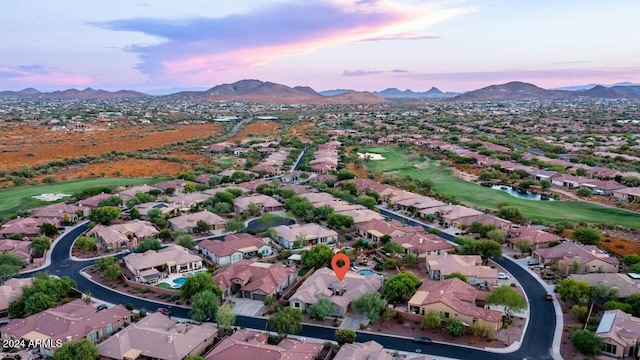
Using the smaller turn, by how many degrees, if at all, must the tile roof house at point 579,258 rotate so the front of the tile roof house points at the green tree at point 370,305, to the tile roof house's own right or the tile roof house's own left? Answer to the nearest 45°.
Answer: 0° — it already faces it

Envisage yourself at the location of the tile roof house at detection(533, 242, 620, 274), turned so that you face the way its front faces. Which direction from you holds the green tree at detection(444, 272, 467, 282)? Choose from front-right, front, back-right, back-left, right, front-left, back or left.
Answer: front

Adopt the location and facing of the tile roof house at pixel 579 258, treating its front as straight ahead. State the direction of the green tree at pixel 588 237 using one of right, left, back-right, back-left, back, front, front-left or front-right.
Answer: back-right

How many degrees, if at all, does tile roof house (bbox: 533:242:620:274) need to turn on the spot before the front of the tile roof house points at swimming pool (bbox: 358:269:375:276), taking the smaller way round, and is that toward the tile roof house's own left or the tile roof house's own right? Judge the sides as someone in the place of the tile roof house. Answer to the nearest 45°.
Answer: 0° — it already faces it

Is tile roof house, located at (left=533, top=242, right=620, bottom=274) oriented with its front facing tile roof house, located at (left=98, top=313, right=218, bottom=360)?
yes

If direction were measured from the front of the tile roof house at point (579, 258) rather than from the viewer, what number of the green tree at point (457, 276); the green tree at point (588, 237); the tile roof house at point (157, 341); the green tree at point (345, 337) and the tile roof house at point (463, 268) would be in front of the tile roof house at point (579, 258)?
4

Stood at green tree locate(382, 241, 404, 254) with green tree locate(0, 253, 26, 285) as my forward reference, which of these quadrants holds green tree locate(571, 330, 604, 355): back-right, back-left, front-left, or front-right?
back-left

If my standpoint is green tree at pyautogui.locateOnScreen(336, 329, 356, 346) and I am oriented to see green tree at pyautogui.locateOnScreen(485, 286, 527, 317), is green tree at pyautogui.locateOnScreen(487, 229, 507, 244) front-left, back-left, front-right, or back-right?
front-left

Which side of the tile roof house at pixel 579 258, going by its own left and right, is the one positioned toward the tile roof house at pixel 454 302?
front

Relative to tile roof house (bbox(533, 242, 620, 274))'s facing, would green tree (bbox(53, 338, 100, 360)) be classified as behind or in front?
in front

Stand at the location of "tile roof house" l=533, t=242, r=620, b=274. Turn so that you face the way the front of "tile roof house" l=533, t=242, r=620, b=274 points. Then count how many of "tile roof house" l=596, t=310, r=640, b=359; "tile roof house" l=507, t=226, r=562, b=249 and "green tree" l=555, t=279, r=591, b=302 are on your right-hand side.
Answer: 1

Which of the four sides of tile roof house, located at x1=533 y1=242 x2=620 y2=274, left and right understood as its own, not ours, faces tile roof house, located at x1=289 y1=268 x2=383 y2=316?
front

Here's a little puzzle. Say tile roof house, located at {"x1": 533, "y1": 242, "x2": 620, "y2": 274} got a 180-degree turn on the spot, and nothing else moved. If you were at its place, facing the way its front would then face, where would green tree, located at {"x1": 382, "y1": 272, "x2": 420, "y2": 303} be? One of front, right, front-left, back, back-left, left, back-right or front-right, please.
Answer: back

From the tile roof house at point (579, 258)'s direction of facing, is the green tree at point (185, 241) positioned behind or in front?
in front

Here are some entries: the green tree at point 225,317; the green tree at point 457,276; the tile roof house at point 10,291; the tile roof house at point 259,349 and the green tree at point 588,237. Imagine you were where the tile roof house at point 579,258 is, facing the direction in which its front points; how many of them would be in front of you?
4

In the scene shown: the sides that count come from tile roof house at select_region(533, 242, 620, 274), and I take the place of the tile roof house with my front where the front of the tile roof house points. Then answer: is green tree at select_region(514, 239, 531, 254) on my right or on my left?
on my right

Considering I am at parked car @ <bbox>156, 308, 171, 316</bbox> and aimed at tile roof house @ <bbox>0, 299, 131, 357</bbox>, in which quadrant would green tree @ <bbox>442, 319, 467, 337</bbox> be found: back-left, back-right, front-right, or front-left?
back-left

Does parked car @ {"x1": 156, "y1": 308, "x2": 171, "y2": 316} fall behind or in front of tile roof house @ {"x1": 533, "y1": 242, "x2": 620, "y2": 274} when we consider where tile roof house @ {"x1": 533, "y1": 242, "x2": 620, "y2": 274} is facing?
in front

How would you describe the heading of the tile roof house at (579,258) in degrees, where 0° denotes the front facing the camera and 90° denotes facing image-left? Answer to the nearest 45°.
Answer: approximately 45°

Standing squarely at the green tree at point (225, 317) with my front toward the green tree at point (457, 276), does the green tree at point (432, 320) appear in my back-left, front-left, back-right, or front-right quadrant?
front-right
